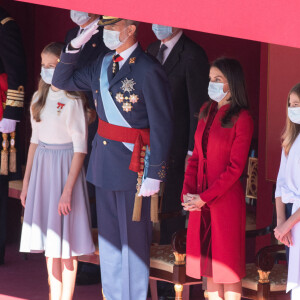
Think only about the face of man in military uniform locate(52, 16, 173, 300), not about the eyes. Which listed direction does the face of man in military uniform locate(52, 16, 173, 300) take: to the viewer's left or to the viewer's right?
to the viewer's left

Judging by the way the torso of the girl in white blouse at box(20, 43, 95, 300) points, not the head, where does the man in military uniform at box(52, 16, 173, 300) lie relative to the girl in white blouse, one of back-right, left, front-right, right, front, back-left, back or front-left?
left

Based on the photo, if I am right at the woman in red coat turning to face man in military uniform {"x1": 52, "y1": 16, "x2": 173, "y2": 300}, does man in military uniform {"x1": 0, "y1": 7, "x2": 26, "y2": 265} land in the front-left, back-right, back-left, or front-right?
front-right

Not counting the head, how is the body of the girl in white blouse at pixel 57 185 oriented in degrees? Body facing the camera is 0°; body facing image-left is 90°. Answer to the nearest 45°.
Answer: approximately 45°

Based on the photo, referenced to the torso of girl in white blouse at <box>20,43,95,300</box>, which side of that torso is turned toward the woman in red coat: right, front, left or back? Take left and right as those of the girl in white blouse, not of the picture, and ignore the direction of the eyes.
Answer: left

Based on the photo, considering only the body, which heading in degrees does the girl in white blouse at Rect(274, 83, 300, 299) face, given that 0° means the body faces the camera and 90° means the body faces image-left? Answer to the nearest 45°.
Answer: approximately 45°

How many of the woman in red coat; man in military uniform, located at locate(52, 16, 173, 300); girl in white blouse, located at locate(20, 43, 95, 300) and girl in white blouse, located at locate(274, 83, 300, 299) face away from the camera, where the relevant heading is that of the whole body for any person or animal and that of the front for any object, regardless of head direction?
0

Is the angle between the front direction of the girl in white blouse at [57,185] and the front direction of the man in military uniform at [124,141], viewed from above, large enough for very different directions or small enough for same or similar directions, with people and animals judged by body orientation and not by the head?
same or similar directions

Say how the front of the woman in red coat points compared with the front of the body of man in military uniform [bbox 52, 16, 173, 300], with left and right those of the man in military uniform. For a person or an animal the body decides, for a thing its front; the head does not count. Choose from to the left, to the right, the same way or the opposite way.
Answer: the same way

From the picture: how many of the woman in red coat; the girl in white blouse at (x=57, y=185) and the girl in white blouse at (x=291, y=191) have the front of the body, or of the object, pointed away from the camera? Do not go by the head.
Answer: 0

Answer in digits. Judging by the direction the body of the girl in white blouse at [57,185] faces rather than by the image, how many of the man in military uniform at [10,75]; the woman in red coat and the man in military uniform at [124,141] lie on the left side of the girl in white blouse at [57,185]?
2

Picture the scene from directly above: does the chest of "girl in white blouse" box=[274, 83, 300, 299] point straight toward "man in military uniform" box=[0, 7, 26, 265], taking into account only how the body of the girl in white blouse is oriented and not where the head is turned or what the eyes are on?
no

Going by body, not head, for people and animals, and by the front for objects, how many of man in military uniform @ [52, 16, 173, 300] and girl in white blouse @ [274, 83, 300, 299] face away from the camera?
0

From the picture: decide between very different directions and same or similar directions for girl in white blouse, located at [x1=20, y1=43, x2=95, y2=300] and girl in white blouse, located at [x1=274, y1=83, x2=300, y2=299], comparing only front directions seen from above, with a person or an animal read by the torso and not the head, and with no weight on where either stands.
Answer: same or similar directions

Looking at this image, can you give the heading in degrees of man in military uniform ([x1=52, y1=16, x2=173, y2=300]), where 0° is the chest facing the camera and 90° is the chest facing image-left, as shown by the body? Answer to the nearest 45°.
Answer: approximately 45°
